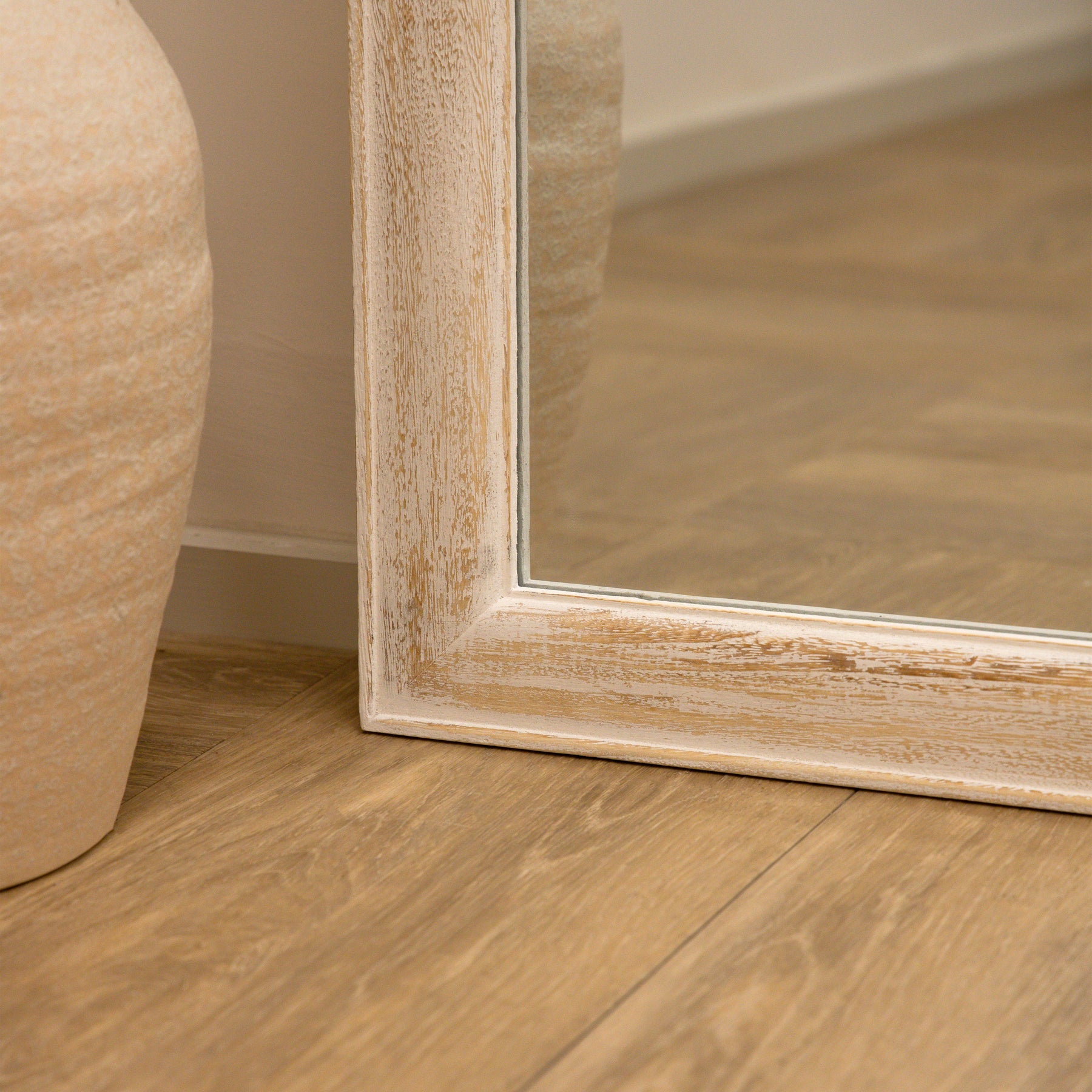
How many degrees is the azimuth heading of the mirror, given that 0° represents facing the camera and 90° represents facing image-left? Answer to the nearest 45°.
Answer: approximately 45°
